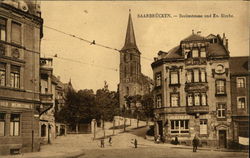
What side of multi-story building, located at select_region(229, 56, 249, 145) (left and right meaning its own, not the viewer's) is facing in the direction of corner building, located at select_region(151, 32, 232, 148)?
right

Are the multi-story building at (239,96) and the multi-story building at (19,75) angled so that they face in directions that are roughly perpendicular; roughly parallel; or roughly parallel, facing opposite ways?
roughly perpendicular

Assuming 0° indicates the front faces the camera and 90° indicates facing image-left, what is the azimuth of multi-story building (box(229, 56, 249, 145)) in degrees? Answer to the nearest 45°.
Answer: approximately 0°

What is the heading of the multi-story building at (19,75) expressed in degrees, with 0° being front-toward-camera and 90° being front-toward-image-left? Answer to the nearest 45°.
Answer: approximately 315°

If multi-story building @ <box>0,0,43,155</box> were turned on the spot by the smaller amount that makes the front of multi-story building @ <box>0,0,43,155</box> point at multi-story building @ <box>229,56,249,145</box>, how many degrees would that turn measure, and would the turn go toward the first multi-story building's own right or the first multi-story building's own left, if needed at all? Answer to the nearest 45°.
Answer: approximately 45° to the first multi-story building's own left
